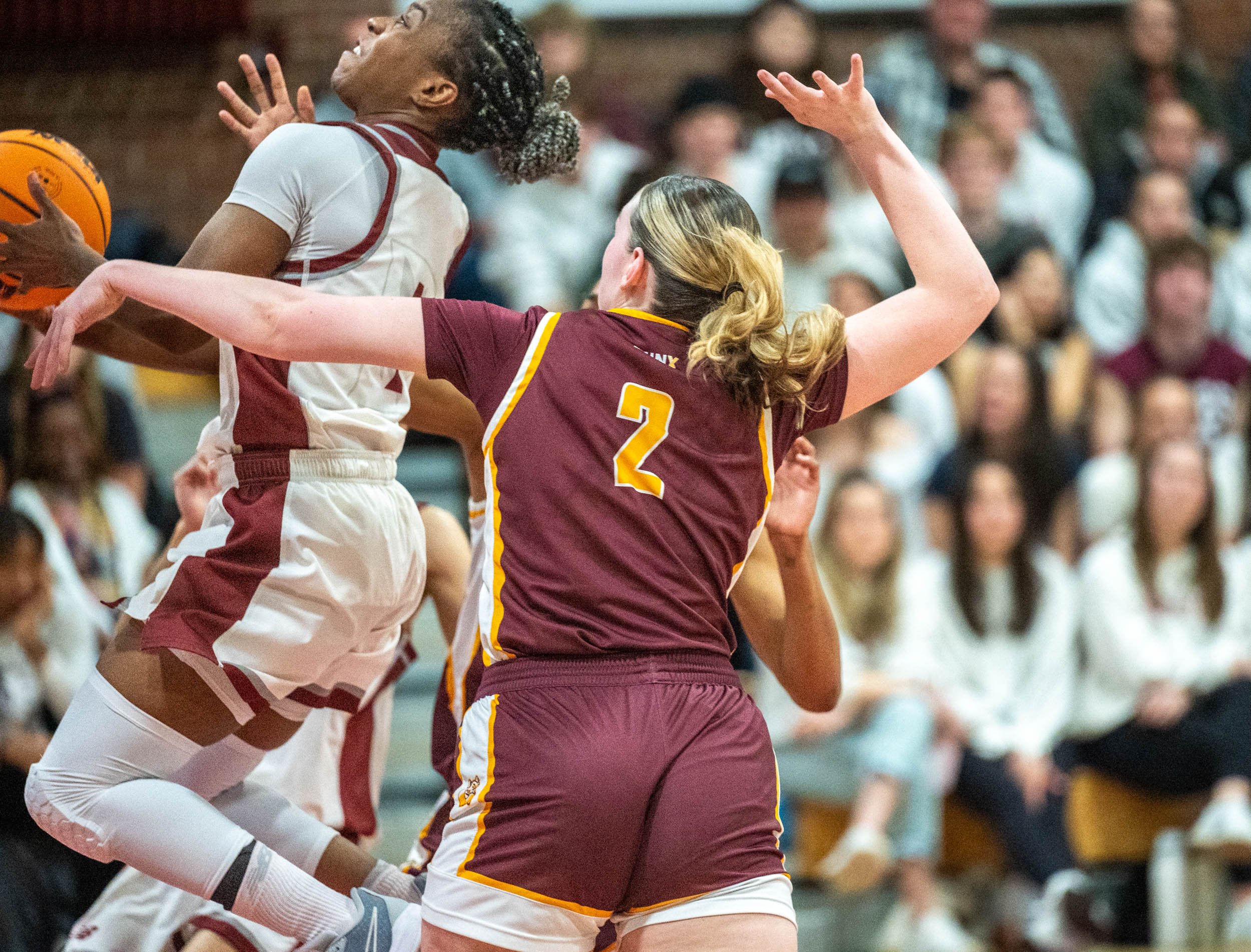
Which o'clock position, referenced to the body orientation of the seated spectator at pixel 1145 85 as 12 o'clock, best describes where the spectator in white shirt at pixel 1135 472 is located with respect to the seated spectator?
The spectator in white shirt is roughly at 12 o'clock from the seated spectator.

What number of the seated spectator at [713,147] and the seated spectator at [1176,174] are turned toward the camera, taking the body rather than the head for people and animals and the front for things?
2

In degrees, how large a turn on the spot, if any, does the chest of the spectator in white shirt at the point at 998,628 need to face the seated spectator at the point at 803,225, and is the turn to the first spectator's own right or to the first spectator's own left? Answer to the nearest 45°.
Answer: approximately 135° to the first spectator's own right

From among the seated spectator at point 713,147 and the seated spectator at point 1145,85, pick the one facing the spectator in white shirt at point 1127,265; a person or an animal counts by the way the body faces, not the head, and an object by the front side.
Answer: the seated spectator at point 1145,85

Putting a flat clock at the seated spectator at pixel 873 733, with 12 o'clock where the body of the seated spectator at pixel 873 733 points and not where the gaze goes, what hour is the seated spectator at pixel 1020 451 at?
the seated spectator at pixel 1020 451 is roughly at 7 o'clock from the seated spectator at pixel 873 733.

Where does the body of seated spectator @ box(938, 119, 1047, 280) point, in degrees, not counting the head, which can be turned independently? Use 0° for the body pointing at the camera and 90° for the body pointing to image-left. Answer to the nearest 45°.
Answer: approximately 45°

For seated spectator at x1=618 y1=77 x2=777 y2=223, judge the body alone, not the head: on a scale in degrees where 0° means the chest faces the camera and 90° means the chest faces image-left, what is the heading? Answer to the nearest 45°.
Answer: approximately 0°

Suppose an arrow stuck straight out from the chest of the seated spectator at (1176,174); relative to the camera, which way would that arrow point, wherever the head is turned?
toward the camera

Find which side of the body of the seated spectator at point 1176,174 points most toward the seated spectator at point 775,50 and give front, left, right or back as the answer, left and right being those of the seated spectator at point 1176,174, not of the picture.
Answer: right

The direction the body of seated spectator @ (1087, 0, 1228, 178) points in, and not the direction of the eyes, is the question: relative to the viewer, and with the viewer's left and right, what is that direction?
facing the viewer

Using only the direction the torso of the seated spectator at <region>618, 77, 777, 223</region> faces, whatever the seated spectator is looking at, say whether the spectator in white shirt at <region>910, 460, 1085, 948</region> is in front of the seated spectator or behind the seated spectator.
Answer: in front

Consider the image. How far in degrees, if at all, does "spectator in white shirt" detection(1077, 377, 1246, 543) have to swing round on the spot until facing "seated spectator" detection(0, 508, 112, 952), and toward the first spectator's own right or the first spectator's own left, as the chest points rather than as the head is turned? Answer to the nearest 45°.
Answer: approximately 45° to the first spectator's own right
